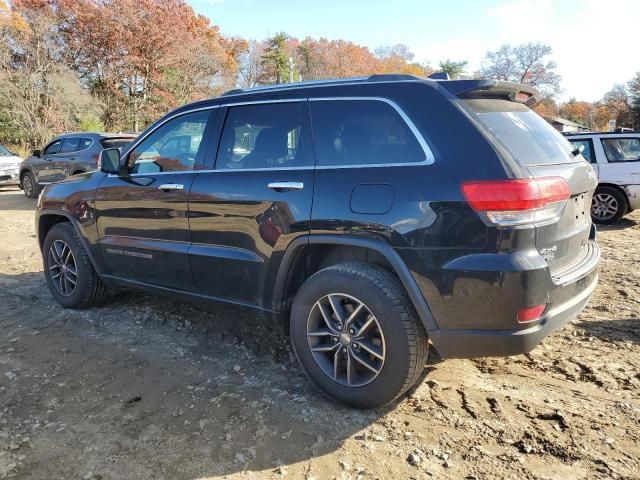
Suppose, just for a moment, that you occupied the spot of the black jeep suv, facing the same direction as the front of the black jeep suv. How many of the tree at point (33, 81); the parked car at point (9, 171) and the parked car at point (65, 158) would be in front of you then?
3

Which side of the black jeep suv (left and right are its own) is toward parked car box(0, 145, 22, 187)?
front

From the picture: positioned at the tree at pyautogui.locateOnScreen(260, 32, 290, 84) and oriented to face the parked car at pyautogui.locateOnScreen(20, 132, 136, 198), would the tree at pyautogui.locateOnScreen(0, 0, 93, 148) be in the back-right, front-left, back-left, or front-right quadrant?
front-right

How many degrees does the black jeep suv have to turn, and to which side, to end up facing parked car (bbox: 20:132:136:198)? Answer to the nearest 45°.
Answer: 0° — it already faces it

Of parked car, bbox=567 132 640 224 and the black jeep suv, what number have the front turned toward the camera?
0

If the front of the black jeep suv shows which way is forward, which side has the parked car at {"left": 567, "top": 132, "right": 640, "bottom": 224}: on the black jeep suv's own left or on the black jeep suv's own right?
on the black jeep suv's own right

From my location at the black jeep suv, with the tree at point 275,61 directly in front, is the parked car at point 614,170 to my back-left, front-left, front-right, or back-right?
front-right

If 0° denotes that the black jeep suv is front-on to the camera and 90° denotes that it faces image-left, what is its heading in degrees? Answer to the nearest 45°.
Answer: approximately 135°
